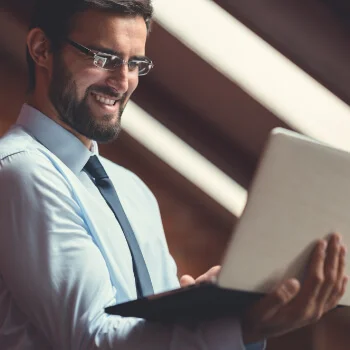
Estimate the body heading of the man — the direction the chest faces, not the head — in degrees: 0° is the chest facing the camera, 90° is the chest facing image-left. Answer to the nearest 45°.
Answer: approximately 315°
